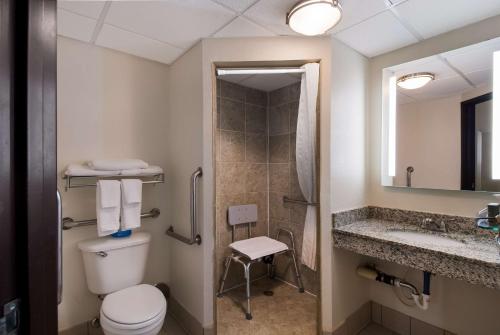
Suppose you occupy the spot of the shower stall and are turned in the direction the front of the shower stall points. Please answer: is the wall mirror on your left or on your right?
on your left

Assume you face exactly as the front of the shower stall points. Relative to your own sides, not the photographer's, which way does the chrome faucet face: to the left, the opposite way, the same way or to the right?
to the right

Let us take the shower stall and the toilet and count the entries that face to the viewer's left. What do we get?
0

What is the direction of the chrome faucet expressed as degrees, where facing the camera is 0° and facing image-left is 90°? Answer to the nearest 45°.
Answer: approximately 45°

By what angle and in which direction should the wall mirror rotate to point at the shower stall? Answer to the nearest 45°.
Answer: approximately 45° to its right

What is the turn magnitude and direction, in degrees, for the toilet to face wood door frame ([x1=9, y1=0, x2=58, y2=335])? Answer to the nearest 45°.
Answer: approximately 45° to its right

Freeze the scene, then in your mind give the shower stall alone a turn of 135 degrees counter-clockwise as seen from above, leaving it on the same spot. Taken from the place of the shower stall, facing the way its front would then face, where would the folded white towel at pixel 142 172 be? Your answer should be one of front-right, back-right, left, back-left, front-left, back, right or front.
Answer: back

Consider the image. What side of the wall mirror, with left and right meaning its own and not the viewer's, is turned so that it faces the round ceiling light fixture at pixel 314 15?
front

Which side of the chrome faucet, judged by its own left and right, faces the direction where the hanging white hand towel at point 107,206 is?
front

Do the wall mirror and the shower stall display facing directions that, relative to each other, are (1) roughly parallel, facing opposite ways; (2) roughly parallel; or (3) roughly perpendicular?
roughly perpendicular
